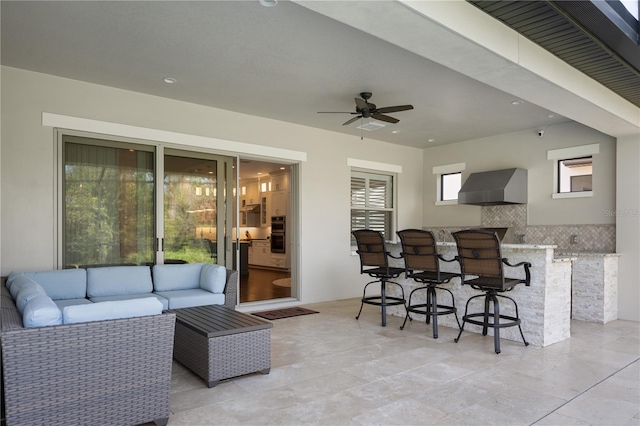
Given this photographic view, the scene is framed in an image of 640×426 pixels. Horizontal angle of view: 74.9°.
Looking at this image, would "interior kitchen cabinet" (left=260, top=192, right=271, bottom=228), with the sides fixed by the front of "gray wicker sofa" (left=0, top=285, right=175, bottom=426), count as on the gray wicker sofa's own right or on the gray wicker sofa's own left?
on the gray wicker sofa's own left

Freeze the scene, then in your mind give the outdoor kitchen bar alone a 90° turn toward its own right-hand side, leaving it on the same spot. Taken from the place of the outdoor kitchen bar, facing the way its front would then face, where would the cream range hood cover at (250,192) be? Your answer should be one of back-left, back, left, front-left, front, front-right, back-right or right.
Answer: front

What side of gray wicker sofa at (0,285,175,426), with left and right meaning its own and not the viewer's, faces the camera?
right

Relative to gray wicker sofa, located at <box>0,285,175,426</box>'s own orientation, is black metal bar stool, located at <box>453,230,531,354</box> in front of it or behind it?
in front

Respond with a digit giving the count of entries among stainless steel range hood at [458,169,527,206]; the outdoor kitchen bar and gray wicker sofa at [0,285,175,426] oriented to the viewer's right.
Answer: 1

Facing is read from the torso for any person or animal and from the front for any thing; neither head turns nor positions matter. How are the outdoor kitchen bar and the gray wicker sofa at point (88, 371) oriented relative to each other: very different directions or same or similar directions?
very different directions

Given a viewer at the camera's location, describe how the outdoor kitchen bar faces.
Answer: facing the viewer and to the left of the viewer

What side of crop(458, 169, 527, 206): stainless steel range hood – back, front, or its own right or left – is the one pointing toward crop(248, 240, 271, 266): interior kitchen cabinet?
right

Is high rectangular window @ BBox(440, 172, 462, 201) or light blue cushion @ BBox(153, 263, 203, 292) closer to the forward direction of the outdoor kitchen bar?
the light blue cushion

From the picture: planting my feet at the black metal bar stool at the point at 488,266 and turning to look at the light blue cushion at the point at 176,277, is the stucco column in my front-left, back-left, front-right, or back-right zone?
back-right

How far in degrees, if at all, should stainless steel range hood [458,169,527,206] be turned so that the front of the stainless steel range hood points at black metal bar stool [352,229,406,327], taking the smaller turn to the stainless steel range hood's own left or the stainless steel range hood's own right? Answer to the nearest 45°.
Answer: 0° — it already faces it

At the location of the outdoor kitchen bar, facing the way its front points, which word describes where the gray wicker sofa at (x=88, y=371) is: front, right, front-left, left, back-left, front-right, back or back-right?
front

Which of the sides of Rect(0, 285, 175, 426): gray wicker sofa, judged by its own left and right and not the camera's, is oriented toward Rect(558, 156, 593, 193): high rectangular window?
front

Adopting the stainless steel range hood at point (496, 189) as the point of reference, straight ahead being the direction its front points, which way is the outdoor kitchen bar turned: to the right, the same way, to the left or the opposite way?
the same way

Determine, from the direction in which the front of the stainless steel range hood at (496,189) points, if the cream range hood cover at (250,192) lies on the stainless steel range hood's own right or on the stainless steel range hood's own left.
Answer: on the stainless steel range hood's own right
